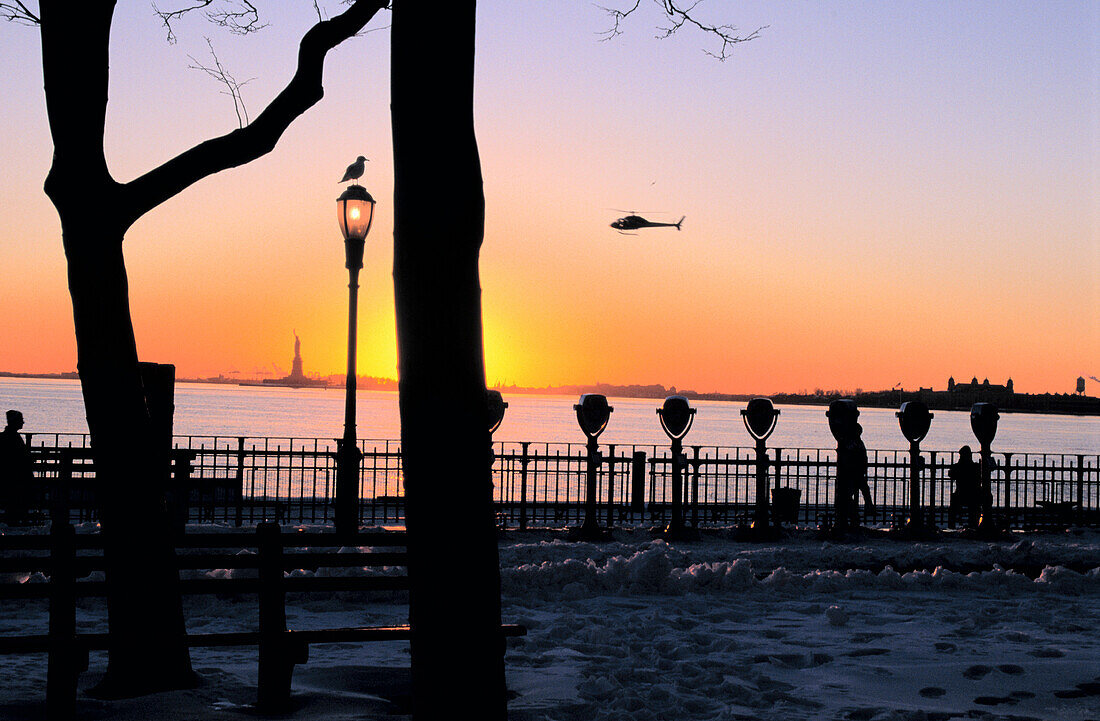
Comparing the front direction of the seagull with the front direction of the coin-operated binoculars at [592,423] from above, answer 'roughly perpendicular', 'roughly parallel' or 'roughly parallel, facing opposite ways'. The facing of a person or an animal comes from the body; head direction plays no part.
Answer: roughly perpendicular

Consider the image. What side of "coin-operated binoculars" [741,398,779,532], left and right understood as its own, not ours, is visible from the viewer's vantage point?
back

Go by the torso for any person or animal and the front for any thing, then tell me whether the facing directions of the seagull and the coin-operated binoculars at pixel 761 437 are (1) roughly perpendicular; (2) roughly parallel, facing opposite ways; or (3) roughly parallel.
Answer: roughly perpendicular

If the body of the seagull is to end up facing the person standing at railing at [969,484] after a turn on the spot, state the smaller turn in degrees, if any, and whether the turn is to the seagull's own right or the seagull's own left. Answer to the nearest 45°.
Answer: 0° — it already faces them

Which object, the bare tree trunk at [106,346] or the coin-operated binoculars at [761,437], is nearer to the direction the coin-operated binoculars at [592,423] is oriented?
the coin-operated binoculars

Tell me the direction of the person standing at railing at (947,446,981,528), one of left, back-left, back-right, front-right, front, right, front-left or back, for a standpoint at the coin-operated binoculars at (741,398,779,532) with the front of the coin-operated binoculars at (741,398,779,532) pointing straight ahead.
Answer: front-right

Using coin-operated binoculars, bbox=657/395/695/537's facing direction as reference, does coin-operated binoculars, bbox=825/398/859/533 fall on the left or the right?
on its right

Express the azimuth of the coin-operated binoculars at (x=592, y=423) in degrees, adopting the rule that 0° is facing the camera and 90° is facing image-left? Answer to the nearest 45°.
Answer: approximately 180°

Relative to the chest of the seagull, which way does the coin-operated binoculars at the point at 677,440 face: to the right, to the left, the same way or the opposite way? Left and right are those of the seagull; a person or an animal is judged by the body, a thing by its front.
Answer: to the left

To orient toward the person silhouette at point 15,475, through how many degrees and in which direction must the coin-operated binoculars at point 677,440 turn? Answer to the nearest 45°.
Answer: approximately 90° to its left
